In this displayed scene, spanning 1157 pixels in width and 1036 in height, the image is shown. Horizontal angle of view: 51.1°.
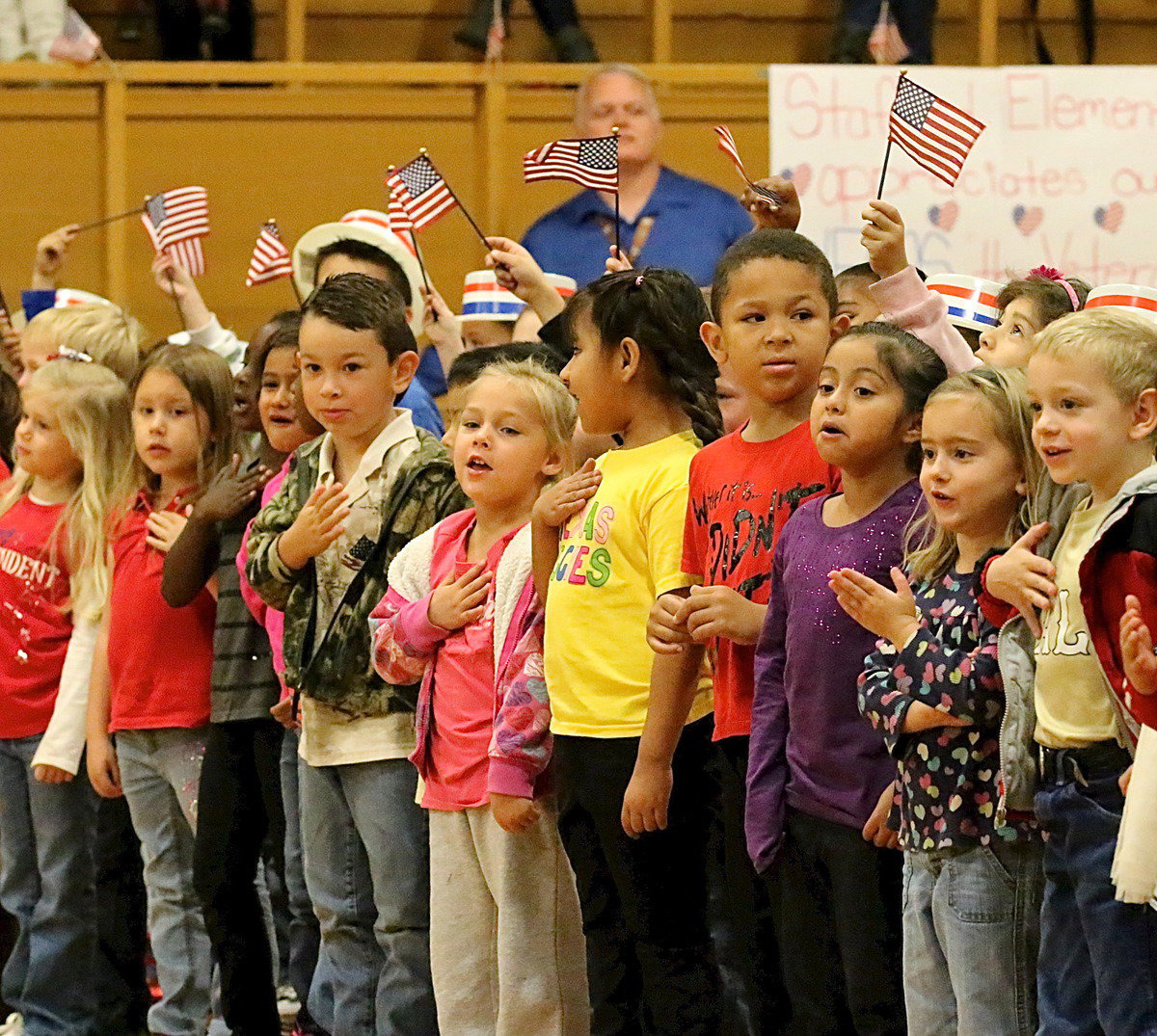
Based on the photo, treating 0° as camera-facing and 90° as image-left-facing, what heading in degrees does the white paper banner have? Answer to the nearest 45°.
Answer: approximately 0°

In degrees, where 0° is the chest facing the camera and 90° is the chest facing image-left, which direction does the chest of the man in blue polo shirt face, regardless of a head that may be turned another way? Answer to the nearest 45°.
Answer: approximately 0°

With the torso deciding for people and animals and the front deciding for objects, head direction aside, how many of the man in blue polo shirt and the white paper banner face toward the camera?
2

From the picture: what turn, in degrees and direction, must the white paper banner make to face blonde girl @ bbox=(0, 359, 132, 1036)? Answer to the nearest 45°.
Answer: approximately 45° to its right

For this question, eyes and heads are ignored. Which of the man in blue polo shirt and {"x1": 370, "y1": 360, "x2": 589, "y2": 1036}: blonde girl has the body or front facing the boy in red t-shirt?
the man in blue polo shirt

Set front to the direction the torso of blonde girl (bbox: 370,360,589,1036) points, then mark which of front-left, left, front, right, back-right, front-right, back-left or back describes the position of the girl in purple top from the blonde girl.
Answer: left

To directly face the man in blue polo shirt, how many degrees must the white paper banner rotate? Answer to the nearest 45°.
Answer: approximately 45° to its right

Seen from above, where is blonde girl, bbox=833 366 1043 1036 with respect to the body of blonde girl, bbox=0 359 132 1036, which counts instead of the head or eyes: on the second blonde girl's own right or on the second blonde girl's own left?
on the second blonde girl's own left

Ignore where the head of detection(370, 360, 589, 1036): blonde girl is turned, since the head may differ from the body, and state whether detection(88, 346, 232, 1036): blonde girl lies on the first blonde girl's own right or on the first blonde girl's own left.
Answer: on the first blonde girl's own right

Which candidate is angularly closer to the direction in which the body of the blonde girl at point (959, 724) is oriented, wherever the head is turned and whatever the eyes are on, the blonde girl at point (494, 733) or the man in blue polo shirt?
the blonde girl

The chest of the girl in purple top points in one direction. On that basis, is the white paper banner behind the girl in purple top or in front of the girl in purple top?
behind
